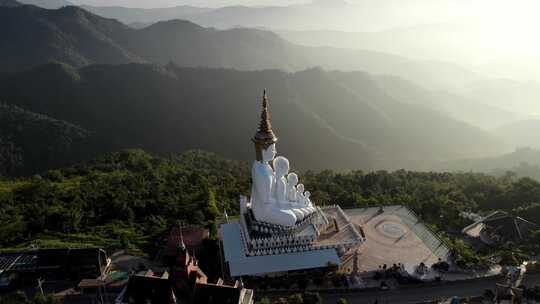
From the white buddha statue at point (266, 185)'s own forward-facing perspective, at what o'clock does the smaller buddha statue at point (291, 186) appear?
The smaller buddha statue is roughly at 11 o'clock from the white buddha statue.

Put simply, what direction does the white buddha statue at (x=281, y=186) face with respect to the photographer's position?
facing to the right of the viewer

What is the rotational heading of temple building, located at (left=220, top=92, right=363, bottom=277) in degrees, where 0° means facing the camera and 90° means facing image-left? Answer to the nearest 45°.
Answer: approximately 270°

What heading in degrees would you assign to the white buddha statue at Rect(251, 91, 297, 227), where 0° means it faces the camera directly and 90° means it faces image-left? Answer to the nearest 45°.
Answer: approximately 270°

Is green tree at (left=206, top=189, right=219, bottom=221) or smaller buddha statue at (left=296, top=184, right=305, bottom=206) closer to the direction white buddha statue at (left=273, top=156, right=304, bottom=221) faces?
the smaller buddha statue

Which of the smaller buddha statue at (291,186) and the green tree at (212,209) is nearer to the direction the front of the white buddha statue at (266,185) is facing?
the smaller buddha statue
